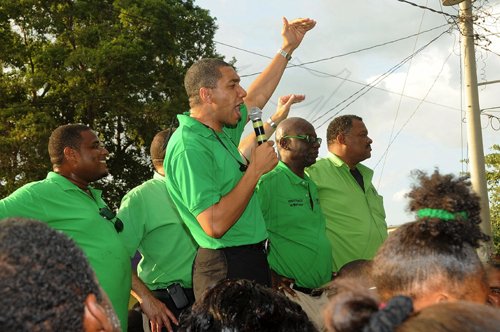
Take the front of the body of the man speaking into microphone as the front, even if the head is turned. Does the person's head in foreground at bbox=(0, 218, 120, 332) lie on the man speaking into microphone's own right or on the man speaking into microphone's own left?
on the man speaking into microphone's own right

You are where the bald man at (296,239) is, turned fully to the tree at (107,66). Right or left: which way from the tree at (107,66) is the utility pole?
right

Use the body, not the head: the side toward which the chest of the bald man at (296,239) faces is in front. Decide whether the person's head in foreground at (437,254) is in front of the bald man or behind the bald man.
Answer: in front

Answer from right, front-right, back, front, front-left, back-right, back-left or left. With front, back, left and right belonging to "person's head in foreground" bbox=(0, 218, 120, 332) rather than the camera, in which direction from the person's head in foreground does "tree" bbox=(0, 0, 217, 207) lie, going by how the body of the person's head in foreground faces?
front-left

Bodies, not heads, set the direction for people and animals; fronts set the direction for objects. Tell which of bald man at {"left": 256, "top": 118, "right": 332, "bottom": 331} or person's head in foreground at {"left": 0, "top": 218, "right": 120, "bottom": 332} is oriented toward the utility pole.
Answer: the person's head in foreground

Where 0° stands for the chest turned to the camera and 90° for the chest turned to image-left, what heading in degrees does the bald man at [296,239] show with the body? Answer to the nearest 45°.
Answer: approximately 315°

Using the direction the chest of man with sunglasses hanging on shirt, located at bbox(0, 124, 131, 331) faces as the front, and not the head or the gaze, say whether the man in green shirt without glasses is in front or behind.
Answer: in front

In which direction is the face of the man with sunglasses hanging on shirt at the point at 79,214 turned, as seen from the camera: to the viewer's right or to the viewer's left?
to the viewer's right

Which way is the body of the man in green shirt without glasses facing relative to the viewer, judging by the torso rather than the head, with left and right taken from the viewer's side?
facing the viewer and to the right of the viewer

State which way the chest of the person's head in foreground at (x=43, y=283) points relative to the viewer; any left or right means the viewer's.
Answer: facing away from the viewer and to the right of the viewer
